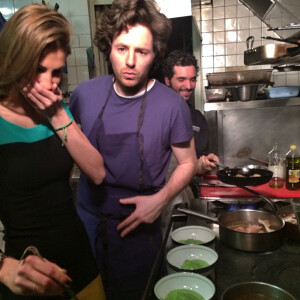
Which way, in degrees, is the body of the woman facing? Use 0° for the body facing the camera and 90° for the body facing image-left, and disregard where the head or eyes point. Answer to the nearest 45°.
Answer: approximately 315°

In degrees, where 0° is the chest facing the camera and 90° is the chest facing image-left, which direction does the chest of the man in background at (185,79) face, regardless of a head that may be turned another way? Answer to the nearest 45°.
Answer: approximately 315°

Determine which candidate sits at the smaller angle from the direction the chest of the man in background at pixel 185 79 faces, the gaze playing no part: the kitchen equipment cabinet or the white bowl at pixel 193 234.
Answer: the white bowl

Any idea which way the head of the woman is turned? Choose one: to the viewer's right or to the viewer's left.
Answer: to the viewer's right

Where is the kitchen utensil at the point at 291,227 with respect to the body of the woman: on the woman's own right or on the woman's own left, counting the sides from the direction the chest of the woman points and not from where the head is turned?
on the woman's own left

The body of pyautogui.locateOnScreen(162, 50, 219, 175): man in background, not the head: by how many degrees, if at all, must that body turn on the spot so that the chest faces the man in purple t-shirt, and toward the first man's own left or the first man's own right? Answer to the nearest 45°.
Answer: approximately 45° to the first man's own right
